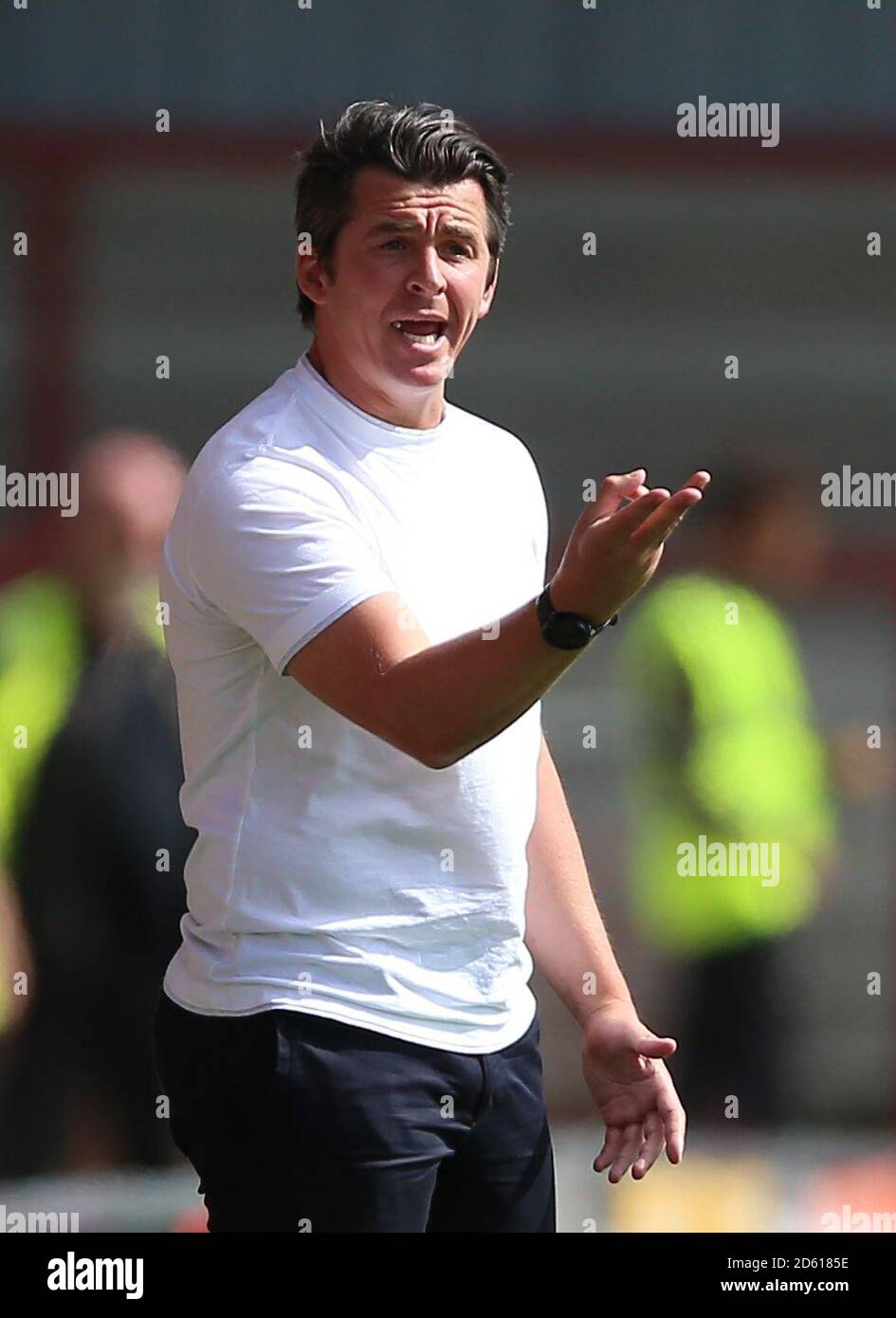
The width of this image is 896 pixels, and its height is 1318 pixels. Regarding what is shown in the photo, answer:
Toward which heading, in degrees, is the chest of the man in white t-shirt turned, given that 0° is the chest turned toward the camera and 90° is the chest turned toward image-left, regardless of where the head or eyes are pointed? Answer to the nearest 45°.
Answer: approximately 315°

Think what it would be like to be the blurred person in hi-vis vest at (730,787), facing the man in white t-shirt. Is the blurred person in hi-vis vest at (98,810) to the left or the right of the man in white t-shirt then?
right

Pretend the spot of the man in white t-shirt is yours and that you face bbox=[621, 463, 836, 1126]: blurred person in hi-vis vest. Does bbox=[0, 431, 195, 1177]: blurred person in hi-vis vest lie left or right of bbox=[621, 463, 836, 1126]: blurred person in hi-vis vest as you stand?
left
